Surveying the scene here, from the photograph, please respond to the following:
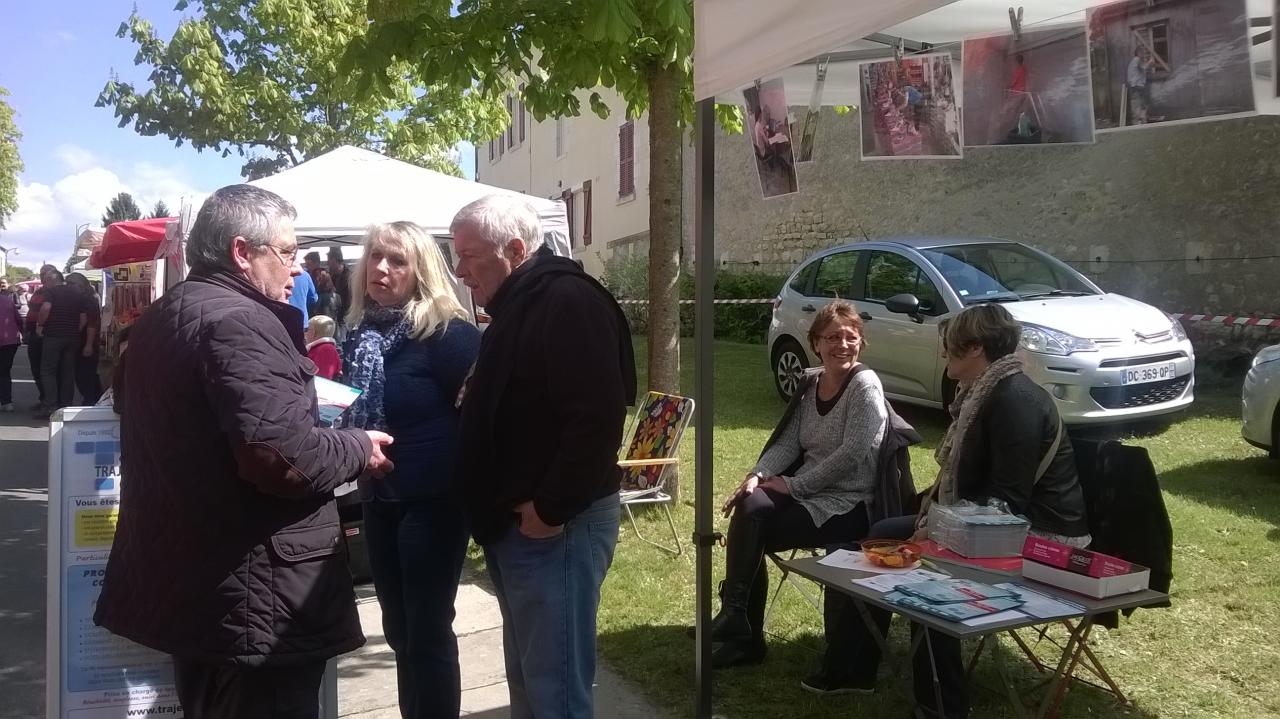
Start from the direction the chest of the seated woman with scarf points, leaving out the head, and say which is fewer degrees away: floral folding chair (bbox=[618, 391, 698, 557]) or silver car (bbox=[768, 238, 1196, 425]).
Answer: the floral folding chair

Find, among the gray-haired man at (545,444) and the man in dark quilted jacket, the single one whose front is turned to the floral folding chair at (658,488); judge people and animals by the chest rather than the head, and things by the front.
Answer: the man in dark quilted jacket

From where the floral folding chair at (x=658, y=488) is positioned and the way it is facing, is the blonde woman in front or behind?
in front

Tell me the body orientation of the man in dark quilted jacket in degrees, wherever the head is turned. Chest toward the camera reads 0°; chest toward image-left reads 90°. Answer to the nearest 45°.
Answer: approximately 225°

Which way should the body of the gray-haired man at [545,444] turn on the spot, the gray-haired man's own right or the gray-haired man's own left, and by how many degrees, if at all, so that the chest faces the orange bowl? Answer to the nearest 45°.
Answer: approximately 135° to the gray-haired man's own right

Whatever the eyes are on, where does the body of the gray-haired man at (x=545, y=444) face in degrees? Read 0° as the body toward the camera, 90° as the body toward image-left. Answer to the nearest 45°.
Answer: approximately 90°

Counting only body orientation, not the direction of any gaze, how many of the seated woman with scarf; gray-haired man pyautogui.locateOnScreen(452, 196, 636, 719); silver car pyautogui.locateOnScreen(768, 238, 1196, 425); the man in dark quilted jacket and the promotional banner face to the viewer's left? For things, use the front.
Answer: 2

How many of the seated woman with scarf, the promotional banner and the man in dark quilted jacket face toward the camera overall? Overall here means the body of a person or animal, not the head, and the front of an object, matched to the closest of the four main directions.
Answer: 1

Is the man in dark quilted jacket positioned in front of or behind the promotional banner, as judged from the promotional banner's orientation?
in front

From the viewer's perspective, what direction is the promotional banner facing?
toward the camera

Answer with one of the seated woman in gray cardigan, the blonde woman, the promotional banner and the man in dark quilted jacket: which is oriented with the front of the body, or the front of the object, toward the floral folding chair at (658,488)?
the man in dark quilted jacket

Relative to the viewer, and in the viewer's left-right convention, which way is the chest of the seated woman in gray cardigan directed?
facing the viewer and to the left of the viewer

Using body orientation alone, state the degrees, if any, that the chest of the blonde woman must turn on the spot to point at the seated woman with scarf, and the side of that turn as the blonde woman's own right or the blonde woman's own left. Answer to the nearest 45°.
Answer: approximately 135° to the blonde woman's own left
